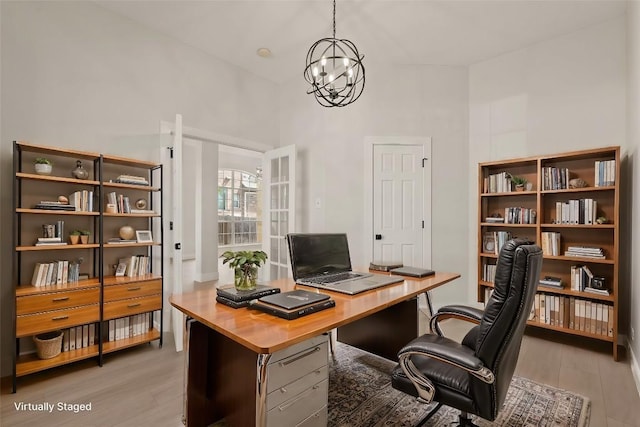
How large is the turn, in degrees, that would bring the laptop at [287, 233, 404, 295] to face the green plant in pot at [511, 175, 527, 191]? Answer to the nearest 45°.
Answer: approximately 90° to its left

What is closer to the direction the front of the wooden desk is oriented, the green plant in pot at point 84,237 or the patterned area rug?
the patterned area rug

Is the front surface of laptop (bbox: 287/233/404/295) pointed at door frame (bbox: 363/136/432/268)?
no

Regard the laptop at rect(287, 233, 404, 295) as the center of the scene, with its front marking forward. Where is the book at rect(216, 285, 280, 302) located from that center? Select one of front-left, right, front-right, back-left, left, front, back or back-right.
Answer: right

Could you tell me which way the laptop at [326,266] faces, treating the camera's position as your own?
facing the viewer and to the right of the viewer

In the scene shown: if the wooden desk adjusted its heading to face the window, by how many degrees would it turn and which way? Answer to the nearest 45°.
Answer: approximately 135° to its left

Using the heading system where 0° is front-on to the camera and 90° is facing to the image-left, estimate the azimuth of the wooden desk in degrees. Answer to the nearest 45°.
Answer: approximately 315°

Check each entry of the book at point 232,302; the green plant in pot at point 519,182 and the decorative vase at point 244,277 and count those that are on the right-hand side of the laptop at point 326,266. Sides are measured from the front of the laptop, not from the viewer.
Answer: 2

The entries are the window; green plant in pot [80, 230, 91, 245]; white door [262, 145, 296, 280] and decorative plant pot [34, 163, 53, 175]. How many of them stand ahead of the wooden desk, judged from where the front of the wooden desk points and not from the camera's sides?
0

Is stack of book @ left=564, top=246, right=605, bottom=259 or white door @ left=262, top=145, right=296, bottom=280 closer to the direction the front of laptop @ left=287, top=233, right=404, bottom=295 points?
the stack of book

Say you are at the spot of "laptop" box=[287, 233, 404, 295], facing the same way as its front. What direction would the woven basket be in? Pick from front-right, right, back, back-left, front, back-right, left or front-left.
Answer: back-right

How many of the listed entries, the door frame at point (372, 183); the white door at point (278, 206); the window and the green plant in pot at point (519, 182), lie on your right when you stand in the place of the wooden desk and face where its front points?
0

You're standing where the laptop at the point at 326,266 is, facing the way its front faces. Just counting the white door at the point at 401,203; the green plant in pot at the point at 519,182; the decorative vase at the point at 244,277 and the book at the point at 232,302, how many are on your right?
2

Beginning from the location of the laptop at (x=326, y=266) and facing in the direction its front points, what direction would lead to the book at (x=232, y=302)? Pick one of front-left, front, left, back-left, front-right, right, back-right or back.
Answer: right

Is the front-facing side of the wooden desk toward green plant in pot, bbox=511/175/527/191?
no

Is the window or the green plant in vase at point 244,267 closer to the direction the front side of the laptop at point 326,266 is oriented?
the green plant in vase

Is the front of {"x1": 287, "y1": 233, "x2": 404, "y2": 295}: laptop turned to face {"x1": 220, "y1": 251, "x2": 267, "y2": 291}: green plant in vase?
no
